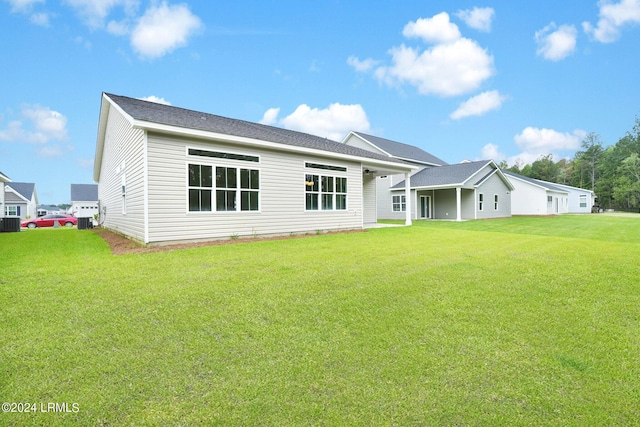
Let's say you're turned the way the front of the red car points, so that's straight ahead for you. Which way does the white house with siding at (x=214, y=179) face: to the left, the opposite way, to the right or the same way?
to the right

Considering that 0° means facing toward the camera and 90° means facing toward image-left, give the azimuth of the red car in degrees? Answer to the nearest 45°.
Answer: approximately 90°

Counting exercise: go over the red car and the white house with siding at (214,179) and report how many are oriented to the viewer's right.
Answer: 0

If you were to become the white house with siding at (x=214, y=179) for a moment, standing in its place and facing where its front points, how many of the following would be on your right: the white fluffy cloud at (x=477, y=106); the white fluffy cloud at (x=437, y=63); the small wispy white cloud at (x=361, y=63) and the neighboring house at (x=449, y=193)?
4
